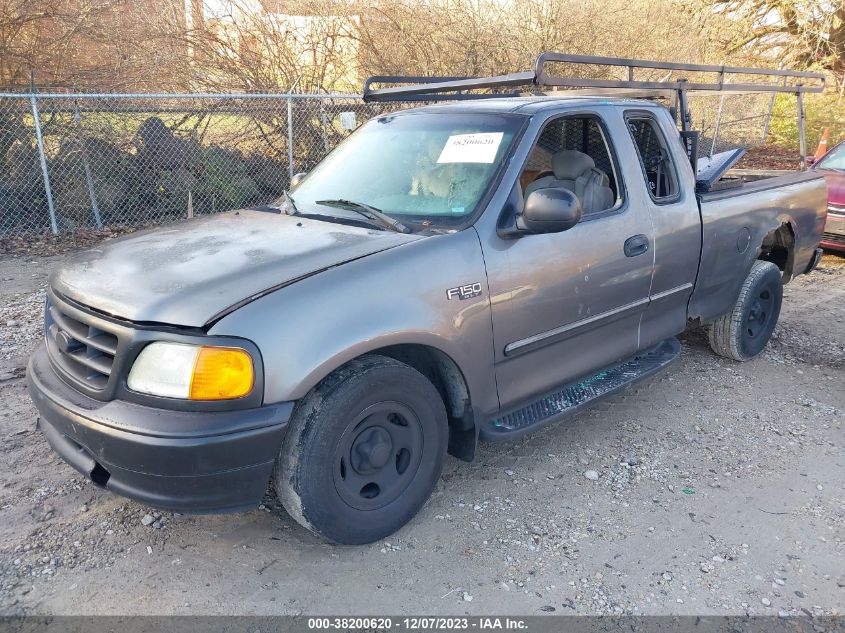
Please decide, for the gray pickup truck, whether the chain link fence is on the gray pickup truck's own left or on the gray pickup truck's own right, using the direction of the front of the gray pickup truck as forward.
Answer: on the gray pickup truck's own right

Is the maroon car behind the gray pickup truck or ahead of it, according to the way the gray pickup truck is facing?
behind

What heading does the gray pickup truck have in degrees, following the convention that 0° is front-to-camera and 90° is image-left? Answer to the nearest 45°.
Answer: approximately 45°
